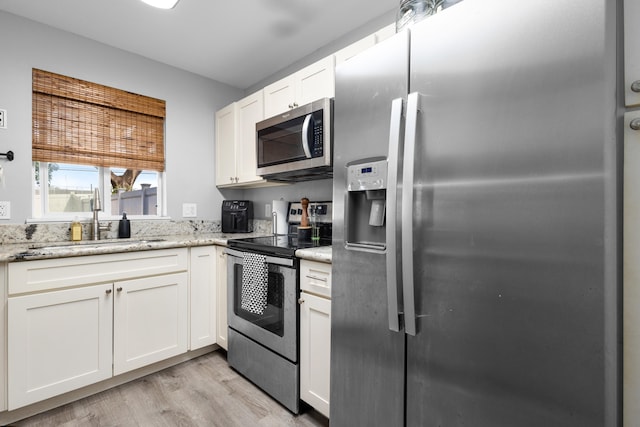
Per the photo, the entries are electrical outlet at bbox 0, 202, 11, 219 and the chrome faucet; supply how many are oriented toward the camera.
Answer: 2

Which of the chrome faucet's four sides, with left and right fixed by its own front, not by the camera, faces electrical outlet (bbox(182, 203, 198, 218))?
left

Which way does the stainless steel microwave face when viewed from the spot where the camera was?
facing the viewer and to the left of the viewer

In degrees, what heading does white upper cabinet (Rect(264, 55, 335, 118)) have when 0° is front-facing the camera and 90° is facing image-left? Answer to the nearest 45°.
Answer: approximately 45°

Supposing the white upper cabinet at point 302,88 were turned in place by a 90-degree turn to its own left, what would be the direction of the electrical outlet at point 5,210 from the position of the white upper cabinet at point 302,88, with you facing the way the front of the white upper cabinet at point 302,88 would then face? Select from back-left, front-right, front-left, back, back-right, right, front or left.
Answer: back-right

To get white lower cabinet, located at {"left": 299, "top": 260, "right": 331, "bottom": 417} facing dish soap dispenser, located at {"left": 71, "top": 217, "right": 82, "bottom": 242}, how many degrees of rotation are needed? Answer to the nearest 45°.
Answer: approximately 45° to its right

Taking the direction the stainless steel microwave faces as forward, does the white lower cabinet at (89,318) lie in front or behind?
in front
